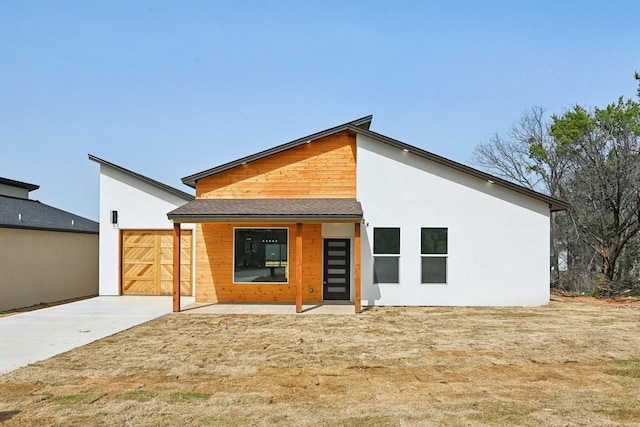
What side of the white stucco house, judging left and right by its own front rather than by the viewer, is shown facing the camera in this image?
front

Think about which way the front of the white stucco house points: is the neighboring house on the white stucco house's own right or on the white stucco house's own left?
on the white stucco house's own right
